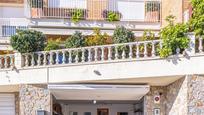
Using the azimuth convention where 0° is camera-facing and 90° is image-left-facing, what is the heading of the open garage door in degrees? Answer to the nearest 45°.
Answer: approximately 0°

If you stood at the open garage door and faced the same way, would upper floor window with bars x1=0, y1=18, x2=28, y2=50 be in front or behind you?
behind

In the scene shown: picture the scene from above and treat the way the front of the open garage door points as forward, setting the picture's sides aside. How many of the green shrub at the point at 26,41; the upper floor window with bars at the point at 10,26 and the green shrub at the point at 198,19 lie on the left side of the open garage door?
1

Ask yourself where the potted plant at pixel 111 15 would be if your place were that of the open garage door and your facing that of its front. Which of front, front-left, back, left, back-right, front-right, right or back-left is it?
back
